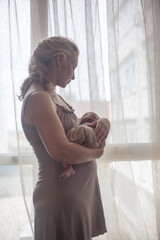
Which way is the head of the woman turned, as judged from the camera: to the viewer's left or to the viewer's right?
to the viewer's right

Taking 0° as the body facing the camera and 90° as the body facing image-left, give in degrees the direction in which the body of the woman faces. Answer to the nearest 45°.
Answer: approximately 270°
